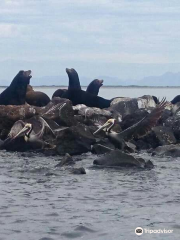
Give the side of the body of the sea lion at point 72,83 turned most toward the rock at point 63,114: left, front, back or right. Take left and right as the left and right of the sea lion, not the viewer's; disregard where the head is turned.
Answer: left

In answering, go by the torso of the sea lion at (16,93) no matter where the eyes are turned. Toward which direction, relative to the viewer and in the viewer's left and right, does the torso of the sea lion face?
facing to the right of the viewer

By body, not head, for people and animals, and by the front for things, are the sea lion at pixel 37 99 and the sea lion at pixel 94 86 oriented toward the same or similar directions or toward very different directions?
very different directions

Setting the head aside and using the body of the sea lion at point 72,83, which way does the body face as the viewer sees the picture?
to the viewer's left

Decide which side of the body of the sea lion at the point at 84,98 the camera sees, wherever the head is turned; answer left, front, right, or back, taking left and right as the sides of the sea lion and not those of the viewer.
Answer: left

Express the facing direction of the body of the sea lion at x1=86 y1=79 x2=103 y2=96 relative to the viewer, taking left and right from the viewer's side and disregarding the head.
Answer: facing to the right of the viewer

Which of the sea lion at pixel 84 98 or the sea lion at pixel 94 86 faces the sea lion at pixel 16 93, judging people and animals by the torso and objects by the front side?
the sea lion at pixel 84 98
